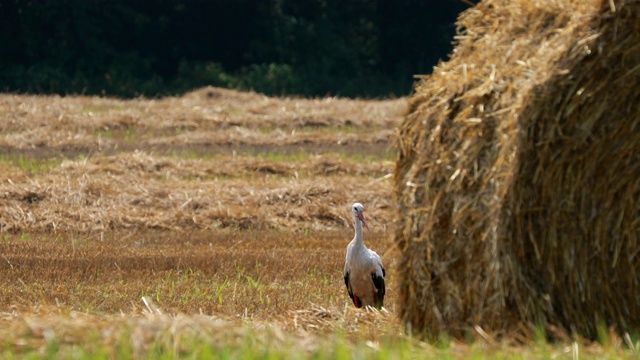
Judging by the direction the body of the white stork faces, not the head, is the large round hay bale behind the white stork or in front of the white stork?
in front

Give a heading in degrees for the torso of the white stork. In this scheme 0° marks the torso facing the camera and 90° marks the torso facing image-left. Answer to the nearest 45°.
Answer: approximately 0°
